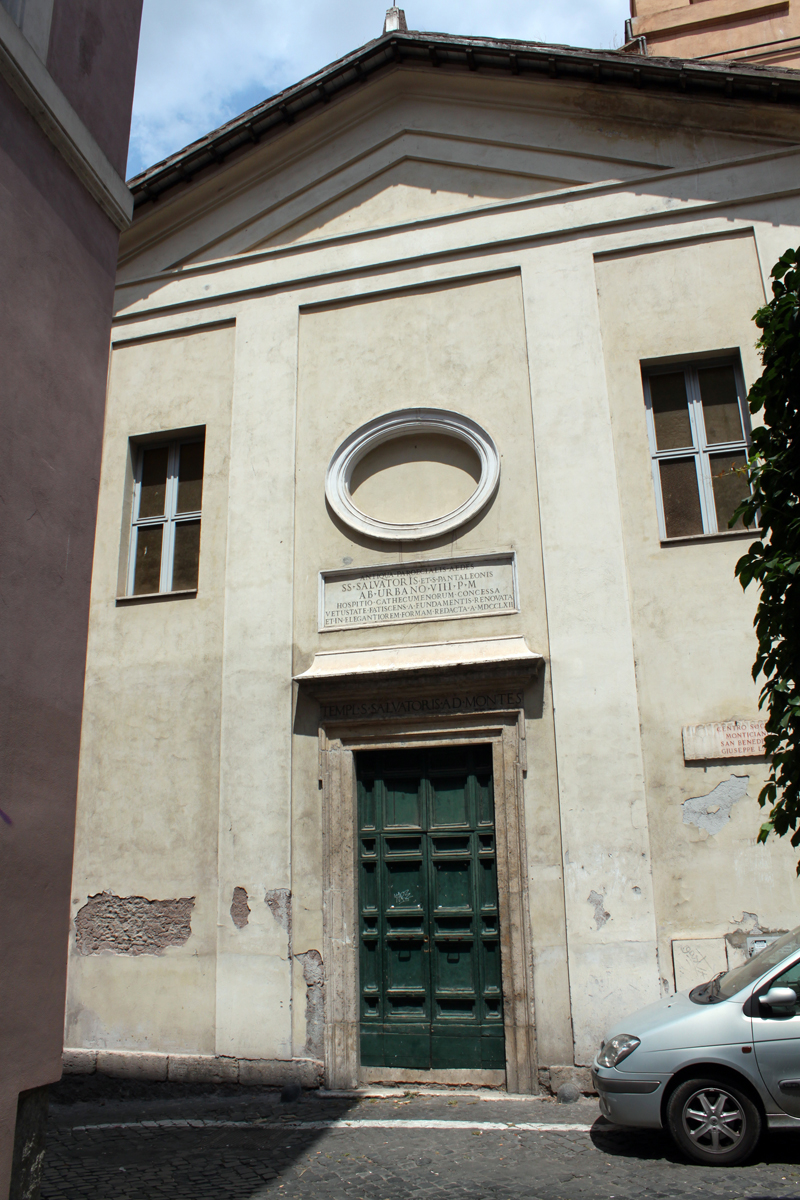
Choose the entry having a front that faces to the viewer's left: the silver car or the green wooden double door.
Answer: the silver car

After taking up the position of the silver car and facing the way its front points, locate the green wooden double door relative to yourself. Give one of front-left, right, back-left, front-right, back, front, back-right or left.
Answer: front-right

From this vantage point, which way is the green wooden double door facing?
toward the camera

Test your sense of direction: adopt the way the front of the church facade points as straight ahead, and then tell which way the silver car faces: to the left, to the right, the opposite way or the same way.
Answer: to the right

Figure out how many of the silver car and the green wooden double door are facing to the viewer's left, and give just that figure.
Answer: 1

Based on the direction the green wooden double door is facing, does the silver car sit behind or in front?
in front

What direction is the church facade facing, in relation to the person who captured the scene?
facing the viewer

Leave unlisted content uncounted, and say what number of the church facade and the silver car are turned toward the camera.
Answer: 1

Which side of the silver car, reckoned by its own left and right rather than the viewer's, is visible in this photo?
left
